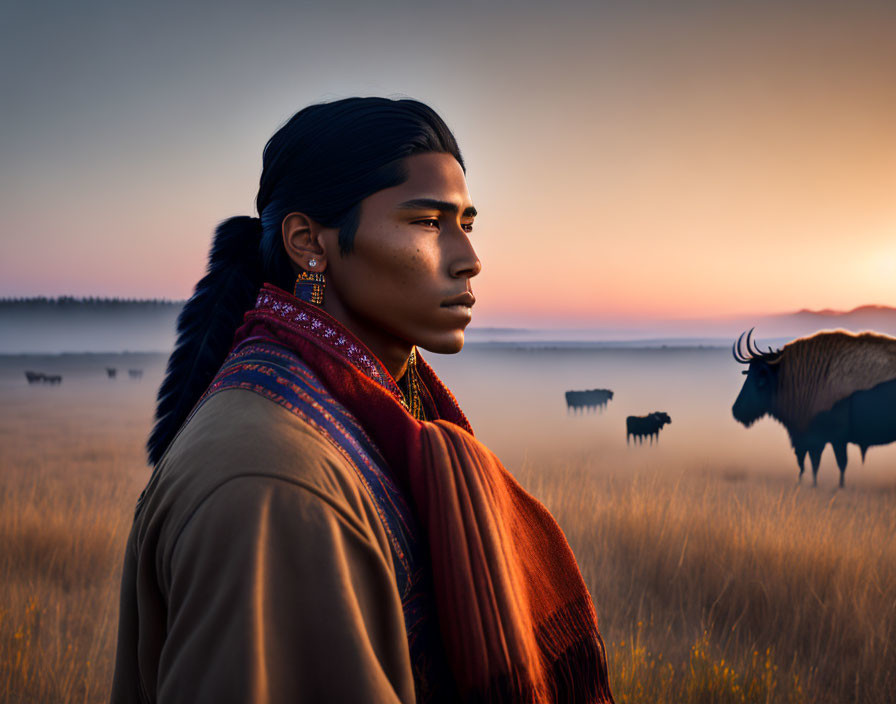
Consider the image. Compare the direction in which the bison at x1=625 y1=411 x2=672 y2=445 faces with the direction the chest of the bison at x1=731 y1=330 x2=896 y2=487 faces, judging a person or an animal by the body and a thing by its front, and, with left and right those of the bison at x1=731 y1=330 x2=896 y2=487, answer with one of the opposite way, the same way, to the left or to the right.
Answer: the opposite way

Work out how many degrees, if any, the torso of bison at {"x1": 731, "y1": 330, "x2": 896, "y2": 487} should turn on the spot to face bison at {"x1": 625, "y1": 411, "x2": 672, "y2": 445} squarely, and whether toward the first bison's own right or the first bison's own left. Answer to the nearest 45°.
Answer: approximately 45° to the first bison's own right

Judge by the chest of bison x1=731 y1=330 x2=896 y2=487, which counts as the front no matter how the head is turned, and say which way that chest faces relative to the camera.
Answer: to the viewer's left

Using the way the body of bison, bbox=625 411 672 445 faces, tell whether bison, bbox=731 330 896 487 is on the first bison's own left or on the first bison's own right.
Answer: on the first bison's own right

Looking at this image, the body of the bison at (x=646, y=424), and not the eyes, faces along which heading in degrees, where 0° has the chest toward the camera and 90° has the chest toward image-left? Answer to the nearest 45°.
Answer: approximately 270°
